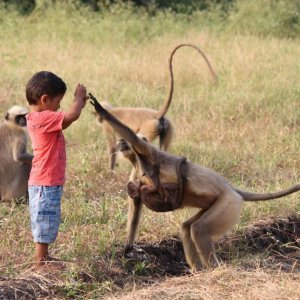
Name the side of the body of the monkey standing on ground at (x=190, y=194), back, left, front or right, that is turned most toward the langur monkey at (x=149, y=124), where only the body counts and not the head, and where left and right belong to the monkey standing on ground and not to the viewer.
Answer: right

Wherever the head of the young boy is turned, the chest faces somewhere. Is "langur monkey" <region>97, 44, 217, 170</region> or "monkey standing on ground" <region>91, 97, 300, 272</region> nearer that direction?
the monkey standing on ground

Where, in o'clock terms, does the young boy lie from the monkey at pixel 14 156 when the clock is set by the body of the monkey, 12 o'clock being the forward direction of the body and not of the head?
The young boy is roughly at 3 o'clock from the monkey.

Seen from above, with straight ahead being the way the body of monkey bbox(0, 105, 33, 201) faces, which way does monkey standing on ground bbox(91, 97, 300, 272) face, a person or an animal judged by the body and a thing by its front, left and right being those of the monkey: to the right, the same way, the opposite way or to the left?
the opposite way

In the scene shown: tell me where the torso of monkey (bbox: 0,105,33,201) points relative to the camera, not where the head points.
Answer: to the viewer's right

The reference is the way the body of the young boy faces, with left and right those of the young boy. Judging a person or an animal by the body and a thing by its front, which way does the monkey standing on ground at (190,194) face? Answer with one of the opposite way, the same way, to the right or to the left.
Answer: the opposite way

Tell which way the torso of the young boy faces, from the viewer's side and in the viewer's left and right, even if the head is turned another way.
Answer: facing to the right of the viewer

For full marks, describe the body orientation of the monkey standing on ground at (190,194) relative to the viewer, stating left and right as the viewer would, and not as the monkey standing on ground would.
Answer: facing to the left of the viewer

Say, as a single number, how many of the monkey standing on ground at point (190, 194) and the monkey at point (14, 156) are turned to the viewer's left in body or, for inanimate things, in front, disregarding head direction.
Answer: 1
